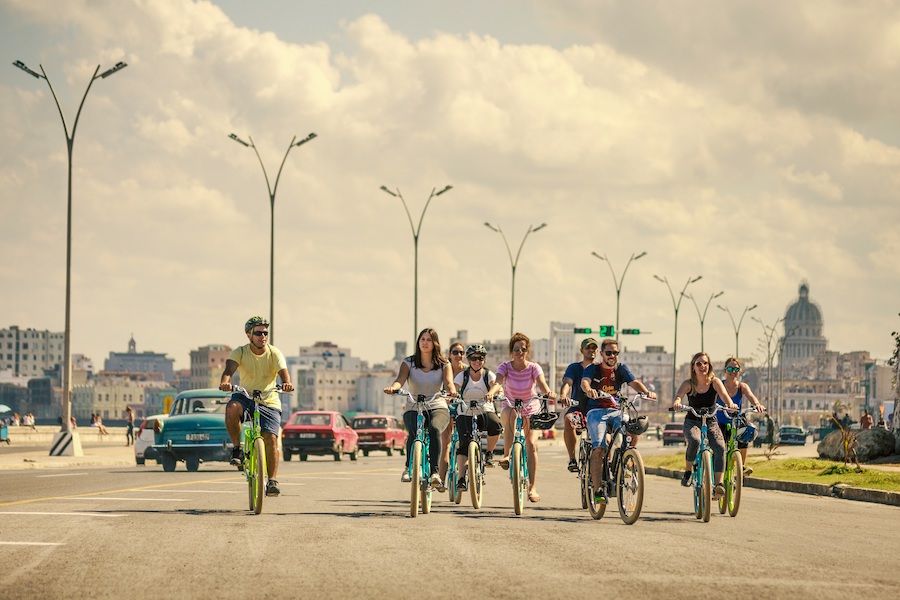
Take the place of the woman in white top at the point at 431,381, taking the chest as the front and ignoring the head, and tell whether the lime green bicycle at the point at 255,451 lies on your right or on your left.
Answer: on your right

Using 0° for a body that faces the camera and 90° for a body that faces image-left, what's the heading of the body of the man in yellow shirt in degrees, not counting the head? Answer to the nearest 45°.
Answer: approximately 0°

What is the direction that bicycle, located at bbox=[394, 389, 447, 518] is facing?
toward the camera

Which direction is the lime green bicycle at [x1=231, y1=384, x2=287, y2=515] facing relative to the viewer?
toward the camera

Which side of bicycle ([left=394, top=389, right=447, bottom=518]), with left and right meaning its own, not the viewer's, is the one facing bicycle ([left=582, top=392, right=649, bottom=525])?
left

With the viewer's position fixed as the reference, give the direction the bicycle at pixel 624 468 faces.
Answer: facing the viewer and to the right of the viewer

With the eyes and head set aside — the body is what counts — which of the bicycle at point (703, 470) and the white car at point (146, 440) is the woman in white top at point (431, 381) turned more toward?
the bicycle

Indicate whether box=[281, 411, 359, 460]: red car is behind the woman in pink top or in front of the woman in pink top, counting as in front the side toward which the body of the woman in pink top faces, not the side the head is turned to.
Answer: behind
